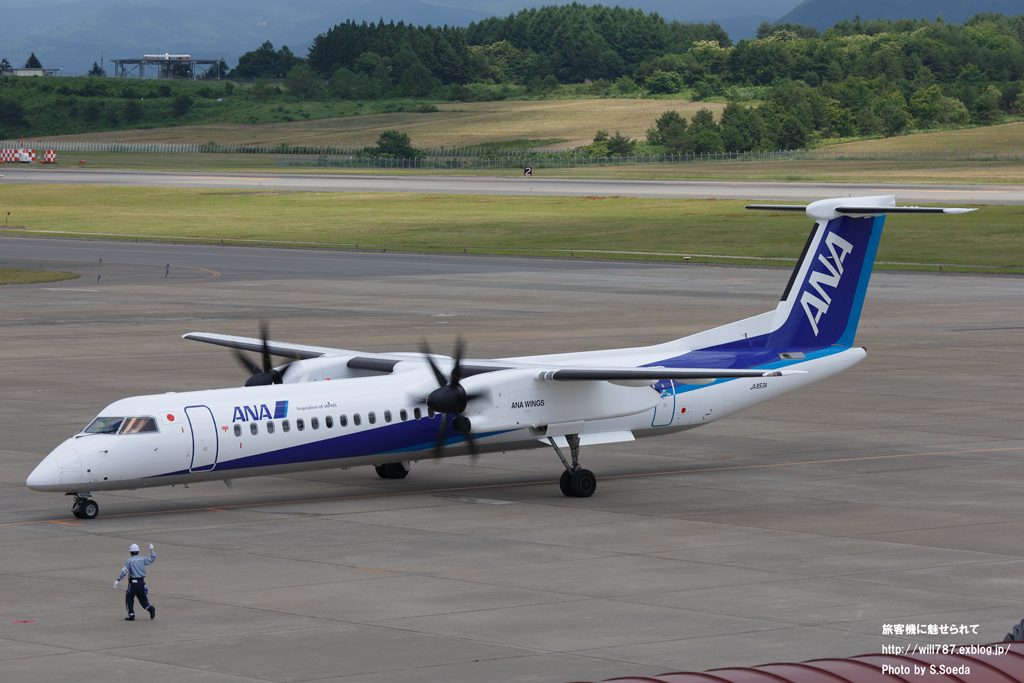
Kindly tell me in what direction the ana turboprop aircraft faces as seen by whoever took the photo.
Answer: facing the viewer and to the left of the viewer

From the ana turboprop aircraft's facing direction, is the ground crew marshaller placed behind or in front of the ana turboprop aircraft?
in front
